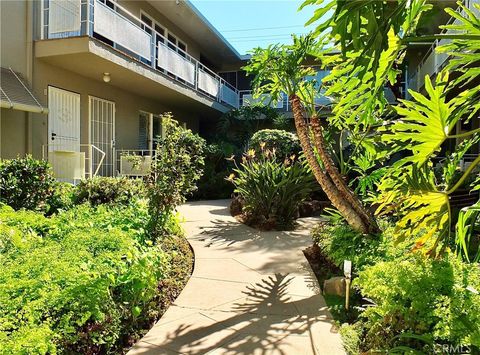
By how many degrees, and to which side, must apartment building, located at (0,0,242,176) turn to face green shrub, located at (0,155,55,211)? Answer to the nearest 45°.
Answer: approximately 45° to its right

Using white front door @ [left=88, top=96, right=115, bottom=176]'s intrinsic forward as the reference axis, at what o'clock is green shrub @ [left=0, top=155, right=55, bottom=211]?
The green shrub is roughly at 2 o'clock from the white front door.

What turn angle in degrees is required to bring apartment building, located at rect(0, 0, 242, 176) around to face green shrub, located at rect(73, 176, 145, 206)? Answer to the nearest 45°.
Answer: approximately 45° to its right

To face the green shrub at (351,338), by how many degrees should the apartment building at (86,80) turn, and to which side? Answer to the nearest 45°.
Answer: approximately 45° to its right

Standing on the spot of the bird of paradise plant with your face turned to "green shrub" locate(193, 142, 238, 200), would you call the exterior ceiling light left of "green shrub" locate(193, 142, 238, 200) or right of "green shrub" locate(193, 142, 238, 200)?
left

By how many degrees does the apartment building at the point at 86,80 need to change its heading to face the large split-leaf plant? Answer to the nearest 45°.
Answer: approximately 45° to its right

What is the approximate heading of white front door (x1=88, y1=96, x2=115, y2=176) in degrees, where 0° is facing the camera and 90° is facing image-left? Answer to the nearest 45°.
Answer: approximately 315°

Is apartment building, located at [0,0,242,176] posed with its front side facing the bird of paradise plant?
yes
